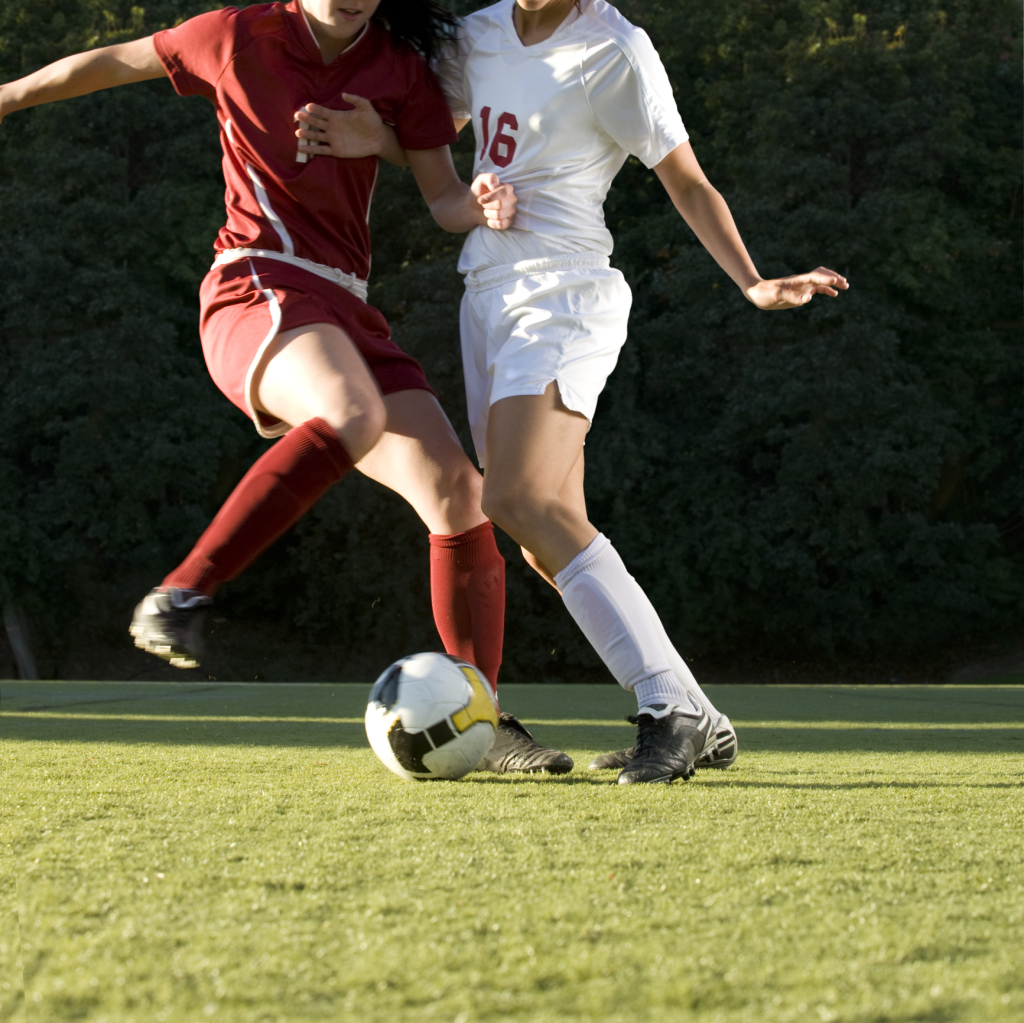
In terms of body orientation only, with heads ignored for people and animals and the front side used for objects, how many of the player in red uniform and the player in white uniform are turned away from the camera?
0

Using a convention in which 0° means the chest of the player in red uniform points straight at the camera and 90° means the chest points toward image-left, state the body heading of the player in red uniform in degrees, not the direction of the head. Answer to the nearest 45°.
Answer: approximately 315°

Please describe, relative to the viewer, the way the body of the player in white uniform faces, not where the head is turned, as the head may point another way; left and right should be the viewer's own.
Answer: facing the viewer and to the left of the viewer
